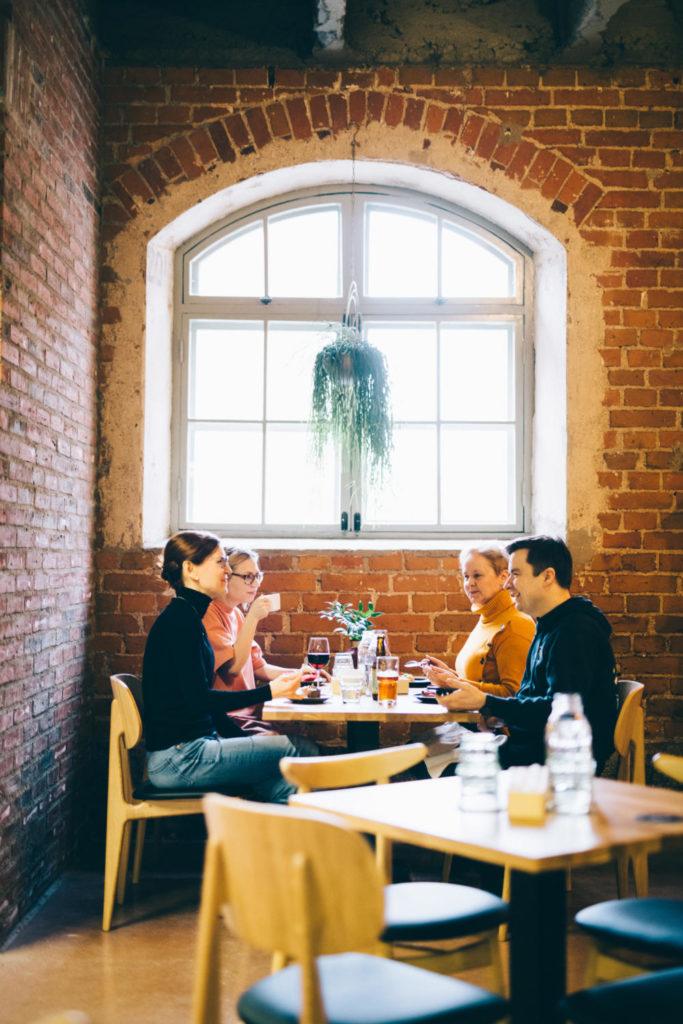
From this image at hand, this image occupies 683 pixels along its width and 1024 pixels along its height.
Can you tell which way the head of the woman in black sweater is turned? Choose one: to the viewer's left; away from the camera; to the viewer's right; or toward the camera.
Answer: to the viewer's right

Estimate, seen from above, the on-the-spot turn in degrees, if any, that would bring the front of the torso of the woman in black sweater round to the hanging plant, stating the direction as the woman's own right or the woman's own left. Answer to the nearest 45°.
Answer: approximately 45° to the woman's own left

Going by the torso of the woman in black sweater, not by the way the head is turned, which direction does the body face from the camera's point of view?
to the viewer's right

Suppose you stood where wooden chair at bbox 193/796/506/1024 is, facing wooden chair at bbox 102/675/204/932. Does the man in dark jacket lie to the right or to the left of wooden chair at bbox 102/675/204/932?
right

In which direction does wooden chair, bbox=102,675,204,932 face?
to the viewer's right

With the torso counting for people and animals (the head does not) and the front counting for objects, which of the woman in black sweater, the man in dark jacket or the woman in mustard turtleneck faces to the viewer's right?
the woman in black sweater

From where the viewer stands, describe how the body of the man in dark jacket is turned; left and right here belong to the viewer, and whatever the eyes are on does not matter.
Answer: facing to the left of the viewer

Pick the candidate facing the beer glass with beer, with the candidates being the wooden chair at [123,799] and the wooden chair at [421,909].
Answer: the wooden chair at [123,799]

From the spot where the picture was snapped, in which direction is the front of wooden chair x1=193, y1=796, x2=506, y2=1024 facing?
facing away from the viewer and to the right of the viewer

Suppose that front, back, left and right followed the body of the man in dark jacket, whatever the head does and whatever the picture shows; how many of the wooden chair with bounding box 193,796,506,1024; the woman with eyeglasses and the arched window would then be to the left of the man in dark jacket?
1

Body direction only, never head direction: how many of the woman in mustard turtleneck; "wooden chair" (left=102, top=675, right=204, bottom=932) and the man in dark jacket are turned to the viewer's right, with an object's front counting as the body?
1

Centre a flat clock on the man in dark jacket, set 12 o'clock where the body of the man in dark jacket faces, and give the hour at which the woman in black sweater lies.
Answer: The woman in black sweater is roughly at 12 o'clock from the man in dark jacket.

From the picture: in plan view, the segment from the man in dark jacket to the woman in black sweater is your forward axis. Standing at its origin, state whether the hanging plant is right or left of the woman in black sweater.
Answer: right
